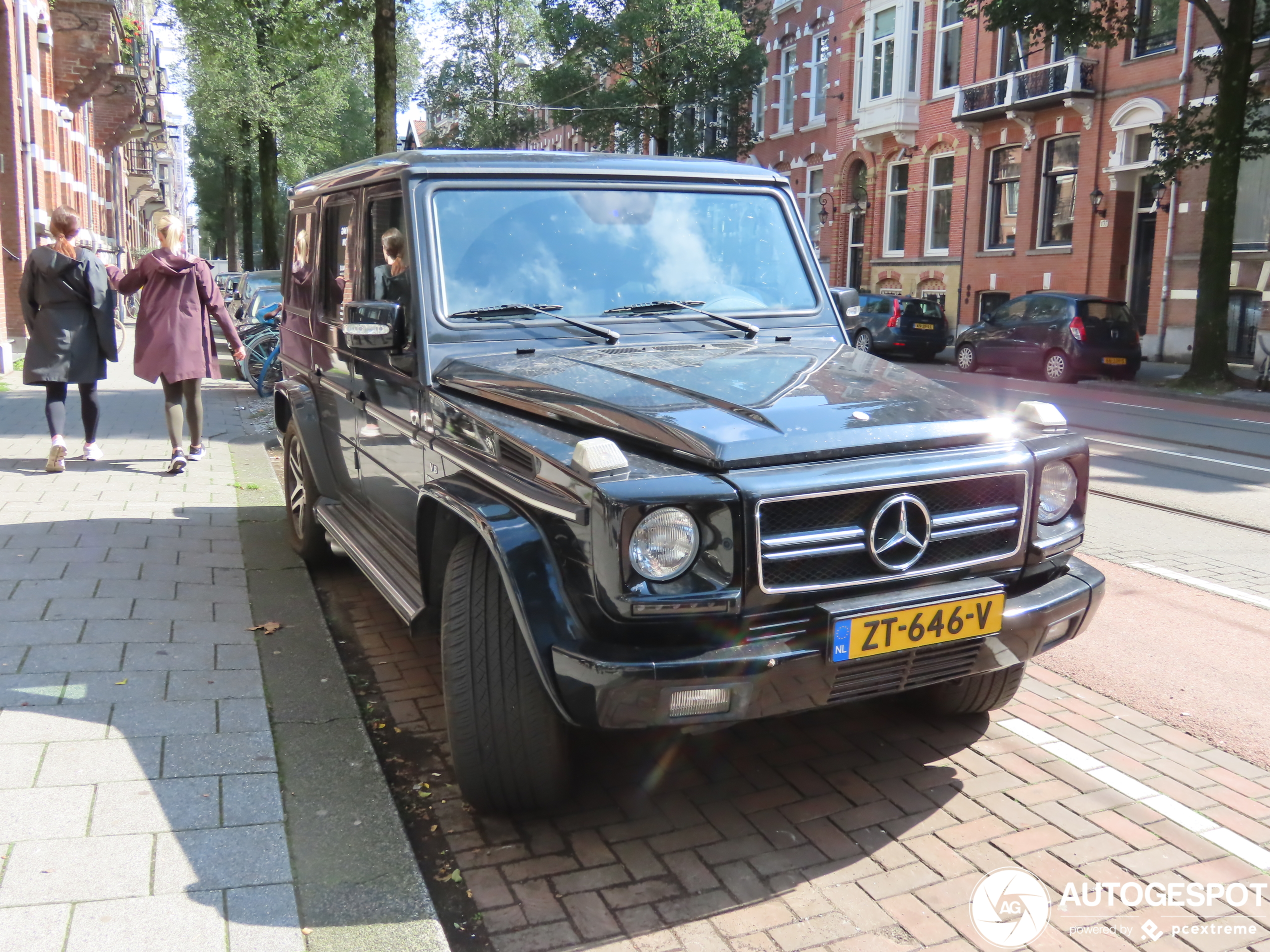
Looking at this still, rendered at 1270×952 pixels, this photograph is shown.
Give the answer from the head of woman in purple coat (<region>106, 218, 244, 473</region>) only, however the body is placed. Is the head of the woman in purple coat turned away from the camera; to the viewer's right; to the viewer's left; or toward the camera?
away from the camera

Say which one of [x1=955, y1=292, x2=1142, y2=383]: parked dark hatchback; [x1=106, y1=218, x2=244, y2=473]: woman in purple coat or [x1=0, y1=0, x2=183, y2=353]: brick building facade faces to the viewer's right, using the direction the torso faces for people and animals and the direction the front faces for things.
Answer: the brick building facade

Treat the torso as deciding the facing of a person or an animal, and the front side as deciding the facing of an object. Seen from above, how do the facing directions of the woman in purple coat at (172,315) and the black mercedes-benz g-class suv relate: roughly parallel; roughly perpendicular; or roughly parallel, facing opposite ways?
roughly parallel, facing opposite ways

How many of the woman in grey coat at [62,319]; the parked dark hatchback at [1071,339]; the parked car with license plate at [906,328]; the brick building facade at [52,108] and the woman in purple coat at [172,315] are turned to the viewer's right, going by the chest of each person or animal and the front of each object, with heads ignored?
1

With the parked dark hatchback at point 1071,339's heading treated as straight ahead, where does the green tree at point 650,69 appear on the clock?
The green tree is roughly at 12 o'clock from the parked dark hatchback.

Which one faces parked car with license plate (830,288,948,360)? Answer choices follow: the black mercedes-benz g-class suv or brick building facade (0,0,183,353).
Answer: the brick building facade

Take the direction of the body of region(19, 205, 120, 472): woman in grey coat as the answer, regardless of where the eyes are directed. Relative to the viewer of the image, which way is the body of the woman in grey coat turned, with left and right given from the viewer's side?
facing away from the viewer

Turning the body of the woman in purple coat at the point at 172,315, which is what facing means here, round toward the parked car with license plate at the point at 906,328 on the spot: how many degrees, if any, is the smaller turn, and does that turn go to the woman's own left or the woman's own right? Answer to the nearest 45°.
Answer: approximately 45° to the woman's own right

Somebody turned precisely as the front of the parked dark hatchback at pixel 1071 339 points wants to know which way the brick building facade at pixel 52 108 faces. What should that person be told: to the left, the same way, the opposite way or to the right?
to the right

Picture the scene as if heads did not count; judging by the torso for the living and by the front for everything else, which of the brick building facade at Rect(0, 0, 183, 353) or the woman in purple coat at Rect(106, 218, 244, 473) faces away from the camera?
the woman in purple coat

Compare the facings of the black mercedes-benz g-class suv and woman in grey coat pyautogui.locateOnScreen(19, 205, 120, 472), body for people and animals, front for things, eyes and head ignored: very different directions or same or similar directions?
very different directions

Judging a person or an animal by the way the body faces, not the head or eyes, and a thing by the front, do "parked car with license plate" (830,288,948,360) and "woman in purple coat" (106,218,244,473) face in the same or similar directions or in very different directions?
same or similar directions

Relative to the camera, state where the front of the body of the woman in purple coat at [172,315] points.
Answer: away from the camera

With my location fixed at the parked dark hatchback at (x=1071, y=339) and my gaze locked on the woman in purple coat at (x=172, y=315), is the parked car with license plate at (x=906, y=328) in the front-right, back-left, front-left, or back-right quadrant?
back-right

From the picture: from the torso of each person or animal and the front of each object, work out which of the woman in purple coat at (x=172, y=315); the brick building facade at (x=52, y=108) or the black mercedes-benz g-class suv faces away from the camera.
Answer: the woman in purple coat

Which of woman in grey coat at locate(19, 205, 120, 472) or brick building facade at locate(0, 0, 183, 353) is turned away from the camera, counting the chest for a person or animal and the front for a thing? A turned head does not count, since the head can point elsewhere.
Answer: the woman in grey coat

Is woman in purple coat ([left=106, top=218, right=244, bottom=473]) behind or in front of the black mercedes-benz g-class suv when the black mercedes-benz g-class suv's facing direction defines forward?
behind

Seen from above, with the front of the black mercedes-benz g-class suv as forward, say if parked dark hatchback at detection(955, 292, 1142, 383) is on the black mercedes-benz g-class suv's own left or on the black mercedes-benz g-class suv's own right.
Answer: on the black mercedes-benz g-class suv's own left

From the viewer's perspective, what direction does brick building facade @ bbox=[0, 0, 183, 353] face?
to the viewer's right

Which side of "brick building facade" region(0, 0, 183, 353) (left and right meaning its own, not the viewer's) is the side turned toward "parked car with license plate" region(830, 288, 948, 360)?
front
